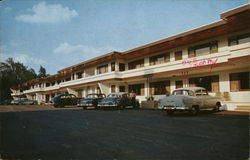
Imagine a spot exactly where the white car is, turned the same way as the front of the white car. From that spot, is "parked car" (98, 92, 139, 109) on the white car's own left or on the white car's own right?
on the white car's own left

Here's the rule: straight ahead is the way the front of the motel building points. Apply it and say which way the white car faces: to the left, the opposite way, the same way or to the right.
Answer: the opposite way

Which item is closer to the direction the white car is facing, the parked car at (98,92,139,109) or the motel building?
the motel building

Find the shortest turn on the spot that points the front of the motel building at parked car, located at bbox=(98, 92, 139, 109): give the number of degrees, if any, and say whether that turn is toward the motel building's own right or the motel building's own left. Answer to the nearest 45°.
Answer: approximately 45° to the motel building's own right

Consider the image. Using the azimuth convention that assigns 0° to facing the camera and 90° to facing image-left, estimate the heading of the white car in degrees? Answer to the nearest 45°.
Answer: approximately 225°

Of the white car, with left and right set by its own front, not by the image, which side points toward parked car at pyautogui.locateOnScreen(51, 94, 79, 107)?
left

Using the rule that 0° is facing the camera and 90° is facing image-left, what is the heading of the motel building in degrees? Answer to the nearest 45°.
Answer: approximately 45°

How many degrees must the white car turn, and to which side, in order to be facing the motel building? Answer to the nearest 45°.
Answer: approximately 45° to its left
